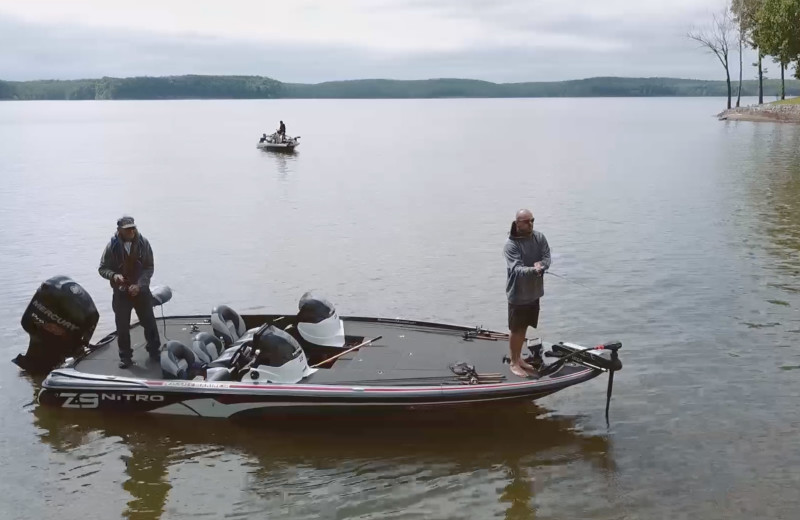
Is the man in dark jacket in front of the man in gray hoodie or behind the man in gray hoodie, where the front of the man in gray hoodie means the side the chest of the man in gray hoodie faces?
behind

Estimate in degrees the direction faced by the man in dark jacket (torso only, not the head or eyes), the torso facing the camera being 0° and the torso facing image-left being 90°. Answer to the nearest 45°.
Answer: approximately 0°

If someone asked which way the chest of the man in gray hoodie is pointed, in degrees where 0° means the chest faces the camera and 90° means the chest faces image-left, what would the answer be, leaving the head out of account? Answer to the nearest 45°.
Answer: approximately 315°

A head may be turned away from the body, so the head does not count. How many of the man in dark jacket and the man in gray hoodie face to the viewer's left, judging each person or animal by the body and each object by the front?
0

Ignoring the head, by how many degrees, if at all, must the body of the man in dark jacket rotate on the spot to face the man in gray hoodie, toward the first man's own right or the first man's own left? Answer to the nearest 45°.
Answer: approximately 45° to the first man's own left
